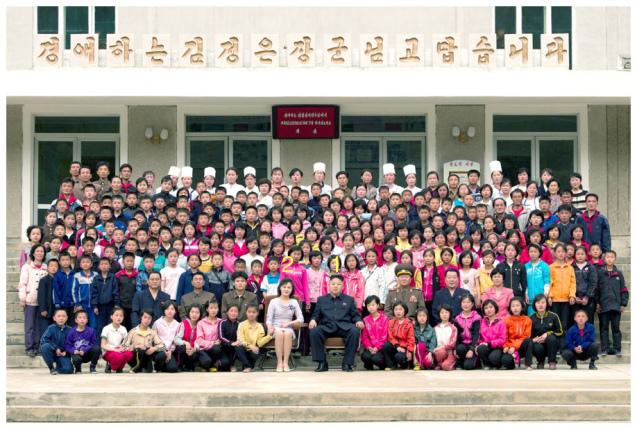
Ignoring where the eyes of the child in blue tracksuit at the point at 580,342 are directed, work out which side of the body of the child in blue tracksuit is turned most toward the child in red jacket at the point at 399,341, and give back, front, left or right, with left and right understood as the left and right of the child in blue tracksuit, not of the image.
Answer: right

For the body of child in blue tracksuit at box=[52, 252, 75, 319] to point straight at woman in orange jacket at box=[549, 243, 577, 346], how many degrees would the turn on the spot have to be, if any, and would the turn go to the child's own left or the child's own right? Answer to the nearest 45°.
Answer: approximately 90° to the child's own left

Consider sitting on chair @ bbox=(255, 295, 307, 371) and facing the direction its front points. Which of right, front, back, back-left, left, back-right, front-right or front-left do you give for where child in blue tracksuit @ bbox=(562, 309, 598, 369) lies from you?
left

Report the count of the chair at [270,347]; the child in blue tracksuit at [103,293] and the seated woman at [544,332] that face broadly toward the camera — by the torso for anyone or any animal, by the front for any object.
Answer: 3

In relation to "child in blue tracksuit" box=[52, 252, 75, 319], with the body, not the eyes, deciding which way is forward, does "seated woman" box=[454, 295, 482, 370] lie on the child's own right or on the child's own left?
on the child's own left

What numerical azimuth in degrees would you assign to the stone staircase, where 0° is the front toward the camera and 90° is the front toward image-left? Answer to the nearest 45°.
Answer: approximately 0°

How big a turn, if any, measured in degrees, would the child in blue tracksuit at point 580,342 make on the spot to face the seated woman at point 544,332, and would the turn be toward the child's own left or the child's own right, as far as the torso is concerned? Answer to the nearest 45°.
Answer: approximately 90° to the child's own right

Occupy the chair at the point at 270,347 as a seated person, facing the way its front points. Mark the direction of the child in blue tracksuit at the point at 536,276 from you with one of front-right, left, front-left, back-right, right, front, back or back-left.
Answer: left
